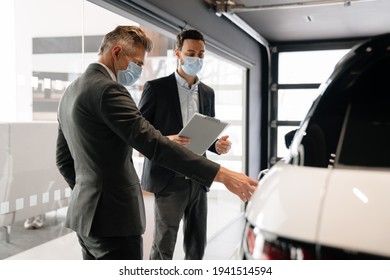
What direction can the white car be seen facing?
away from the camera

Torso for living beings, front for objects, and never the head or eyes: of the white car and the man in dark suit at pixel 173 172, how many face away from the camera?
1

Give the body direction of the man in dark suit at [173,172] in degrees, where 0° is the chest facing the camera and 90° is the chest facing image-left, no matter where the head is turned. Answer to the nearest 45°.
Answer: approximately 315°

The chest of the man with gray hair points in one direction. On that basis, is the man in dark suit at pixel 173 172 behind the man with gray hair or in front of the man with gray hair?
in front

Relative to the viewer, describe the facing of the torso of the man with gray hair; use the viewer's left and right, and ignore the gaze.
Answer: facing away from the viewer and to the right of the viewer

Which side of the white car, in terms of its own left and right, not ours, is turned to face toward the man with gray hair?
left

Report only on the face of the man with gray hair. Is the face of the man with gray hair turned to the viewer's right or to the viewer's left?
to the viewer's right

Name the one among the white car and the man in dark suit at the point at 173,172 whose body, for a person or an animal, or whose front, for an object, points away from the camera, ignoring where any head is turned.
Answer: the white car
